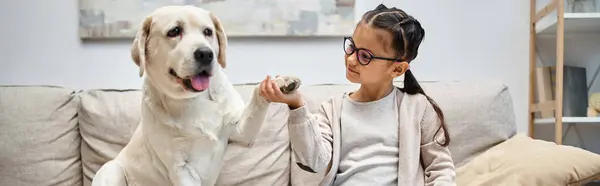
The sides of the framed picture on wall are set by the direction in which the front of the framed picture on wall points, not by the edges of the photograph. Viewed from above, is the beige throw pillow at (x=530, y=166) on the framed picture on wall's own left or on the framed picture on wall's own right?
on the framed picture on wall's own left

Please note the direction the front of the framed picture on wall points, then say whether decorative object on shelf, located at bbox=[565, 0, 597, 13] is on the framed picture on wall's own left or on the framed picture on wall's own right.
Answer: on the framed picture on wall's own left

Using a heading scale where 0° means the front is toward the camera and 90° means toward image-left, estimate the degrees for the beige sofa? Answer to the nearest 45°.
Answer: approximately 0°

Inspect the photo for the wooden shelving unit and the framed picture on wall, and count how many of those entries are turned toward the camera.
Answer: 2

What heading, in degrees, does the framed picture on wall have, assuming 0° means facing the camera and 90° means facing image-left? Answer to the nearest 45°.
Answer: approximately 0°
